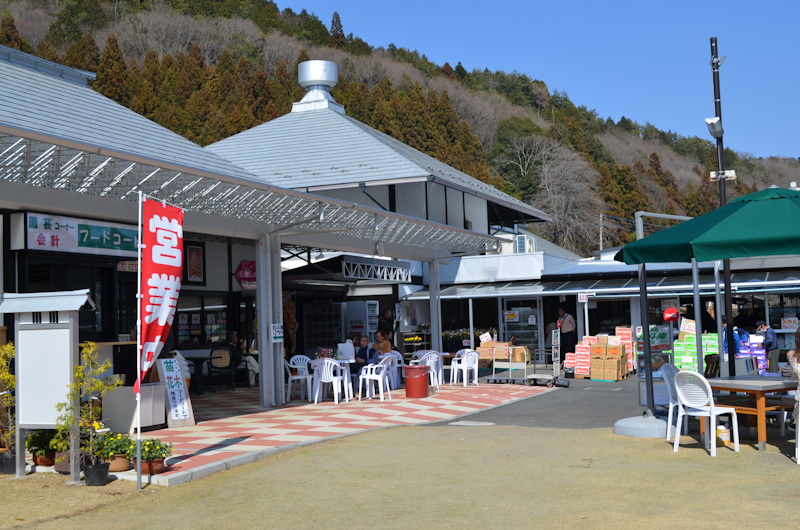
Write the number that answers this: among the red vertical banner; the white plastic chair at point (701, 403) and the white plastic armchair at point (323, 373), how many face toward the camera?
1

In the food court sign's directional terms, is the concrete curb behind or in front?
in front

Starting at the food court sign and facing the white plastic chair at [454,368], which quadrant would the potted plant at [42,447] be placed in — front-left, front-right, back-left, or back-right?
back-right

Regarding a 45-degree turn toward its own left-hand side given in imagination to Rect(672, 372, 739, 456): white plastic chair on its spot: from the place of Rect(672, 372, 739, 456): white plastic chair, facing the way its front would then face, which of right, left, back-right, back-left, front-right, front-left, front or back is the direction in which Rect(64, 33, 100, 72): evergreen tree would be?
front-left

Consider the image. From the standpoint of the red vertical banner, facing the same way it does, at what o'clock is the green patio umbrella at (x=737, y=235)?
The green patio umbrella is roughly at 9 o'clock from the red vertical banner.

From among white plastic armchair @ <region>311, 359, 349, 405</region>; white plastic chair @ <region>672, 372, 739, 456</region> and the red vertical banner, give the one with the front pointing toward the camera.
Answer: the red vertical banner

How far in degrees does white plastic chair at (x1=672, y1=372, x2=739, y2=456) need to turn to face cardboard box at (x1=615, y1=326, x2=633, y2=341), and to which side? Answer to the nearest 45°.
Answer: approximately 45° to its left

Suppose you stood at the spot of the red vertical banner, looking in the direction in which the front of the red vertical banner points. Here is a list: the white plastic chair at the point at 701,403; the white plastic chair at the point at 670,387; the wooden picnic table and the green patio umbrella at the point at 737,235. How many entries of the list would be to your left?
4

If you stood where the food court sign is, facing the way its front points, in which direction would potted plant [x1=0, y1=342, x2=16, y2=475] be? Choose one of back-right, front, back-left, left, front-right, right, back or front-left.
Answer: front-right

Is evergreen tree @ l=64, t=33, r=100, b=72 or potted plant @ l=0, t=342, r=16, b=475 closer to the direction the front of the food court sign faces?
the potted plant
